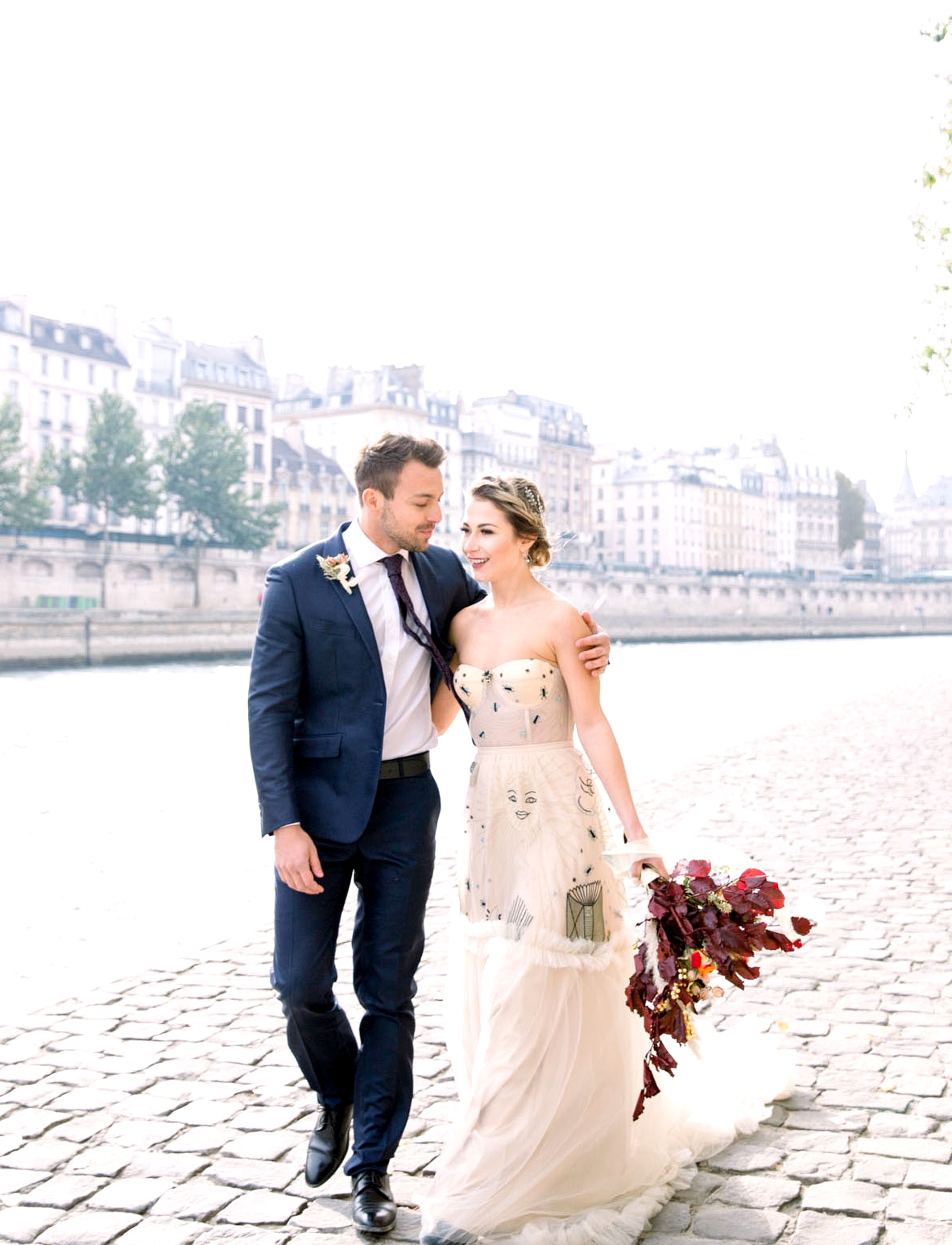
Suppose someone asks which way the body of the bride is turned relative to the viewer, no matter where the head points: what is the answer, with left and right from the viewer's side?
facing the viewer and to the left of the viewer

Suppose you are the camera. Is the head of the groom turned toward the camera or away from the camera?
toward the camera

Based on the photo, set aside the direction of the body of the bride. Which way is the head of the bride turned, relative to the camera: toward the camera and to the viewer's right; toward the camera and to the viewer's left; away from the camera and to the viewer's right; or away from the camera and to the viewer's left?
toward the camera and to the viewer's left
